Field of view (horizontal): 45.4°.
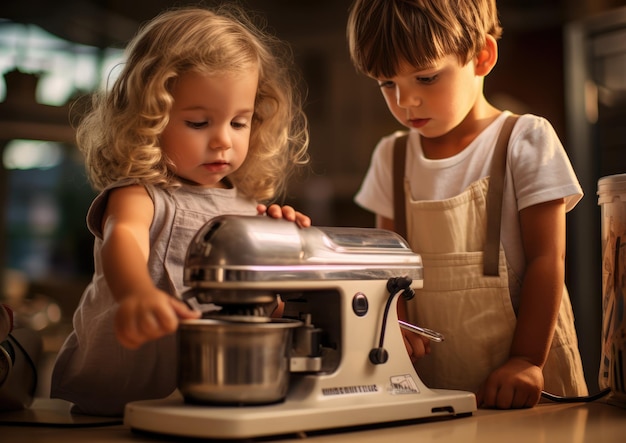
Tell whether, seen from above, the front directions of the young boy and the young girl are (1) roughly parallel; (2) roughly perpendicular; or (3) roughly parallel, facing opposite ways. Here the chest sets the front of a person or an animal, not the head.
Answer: roughly perpendicular

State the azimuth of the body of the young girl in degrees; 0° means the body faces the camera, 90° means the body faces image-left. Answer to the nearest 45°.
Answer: approximately 315°

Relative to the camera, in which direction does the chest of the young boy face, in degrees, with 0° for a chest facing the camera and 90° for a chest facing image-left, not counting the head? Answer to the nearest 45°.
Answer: approximately 45°

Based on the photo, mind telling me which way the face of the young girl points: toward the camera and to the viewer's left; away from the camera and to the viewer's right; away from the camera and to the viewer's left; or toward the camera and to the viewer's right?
toward the camera and to the viewer's right

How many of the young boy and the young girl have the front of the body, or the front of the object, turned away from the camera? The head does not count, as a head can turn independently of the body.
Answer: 0
